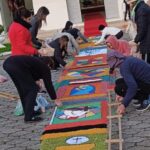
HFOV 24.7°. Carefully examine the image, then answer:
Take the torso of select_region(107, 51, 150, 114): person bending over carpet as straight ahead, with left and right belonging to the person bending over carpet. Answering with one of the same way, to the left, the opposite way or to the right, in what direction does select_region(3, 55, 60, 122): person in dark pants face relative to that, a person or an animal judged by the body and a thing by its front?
the opposite way

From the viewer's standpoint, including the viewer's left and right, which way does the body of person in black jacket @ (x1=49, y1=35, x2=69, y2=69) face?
facing to the right of the viewer

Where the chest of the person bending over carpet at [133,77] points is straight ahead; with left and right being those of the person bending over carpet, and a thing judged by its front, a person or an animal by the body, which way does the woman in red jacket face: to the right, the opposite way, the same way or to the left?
the opposite way

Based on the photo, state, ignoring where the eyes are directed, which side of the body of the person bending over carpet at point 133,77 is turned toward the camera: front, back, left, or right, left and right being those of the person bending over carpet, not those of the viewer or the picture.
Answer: left

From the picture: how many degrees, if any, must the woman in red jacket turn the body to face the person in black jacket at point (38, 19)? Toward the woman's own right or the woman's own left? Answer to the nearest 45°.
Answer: approximately 90° to the woman's own left

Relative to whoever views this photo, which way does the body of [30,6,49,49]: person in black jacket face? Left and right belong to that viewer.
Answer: facing to the right of the viewer

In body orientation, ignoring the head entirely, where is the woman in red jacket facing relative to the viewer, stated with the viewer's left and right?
facing to the right of the viewer

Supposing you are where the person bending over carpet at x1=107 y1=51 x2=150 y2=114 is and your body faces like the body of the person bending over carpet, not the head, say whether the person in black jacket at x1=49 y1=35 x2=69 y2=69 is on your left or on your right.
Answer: on your right

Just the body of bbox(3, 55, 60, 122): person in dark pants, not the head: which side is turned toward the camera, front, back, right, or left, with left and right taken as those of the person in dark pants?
right
